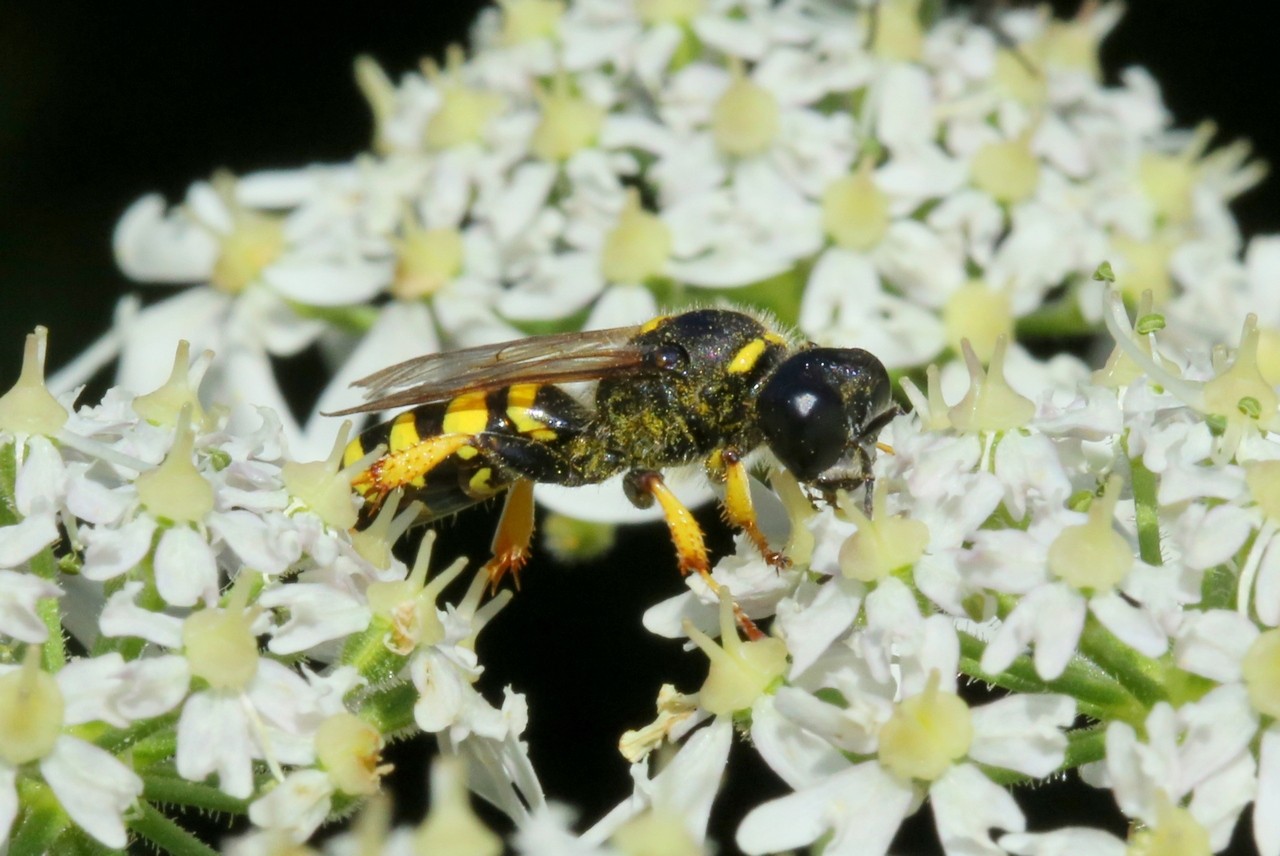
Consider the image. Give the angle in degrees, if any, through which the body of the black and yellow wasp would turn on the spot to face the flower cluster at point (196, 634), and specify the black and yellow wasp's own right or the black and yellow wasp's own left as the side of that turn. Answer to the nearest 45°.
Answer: approximately 135° to the black and yellow wasp's own right

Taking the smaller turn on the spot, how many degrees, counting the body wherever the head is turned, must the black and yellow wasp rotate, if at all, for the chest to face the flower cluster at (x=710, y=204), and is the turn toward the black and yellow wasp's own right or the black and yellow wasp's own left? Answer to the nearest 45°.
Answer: approximately 90° to the black and yellow wasp's own left

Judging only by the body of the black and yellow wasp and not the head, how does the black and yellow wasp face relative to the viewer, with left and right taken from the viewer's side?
facing to the right of the viewer
